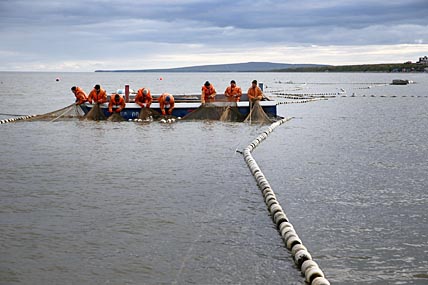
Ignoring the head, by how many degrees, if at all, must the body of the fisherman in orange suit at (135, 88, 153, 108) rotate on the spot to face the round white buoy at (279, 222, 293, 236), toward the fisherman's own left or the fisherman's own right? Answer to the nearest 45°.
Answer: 0° — they already face it

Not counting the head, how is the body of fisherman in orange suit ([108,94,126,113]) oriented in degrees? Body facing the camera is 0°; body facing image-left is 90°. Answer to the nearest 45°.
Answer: approximately 0°

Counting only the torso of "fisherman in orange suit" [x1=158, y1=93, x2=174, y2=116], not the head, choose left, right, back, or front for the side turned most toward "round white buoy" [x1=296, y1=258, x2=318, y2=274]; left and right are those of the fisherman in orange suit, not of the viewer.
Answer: front

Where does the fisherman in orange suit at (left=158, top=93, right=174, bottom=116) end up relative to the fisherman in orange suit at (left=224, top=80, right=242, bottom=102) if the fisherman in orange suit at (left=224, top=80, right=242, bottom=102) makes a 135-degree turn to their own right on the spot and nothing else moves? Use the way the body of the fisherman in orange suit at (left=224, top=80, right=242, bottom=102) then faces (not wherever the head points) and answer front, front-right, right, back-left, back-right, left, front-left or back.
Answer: front-left

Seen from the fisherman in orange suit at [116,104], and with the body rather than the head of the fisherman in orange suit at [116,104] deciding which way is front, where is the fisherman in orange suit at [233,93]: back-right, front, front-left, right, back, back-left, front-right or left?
left
